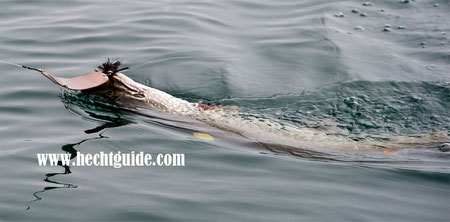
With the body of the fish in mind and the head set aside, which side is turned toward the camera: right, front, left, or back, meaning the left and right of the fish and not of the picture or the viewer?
left
